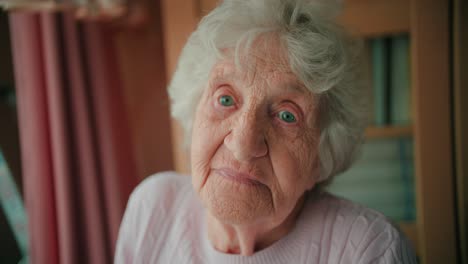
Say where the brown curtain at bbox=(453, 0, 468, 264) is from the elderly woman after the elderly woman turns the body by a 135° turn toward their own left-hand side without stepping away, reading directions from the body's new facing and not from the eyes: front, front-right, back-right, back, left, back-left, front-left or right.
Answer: front

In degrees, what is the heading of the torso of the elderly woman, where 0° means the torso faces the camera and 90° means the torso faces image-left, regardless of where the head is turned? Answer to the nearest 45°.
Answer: approximately 0°

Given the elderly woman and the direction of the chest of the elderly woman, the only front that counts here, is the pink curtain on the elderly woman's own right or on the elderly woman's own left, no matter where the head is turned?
on the elderly woman's own right
